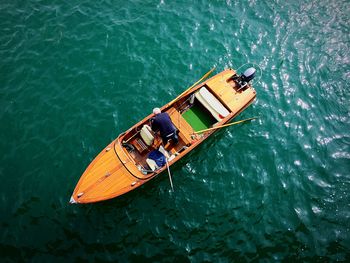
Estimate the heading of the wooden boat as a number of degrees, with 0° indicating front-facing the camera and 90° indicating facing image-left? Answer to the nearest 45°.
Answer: approximately 45°
